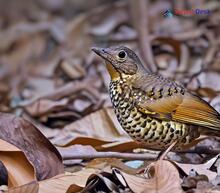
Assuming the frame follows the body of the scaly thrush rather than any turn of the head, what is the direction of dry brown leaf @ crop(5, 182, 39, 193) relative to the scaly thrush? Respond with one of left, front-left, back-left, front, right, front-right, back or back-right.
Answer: front-left

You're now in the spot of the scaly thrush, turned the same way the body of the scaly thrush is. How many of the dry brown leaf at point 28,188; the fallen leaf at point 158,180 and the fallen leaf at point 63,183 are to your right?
0

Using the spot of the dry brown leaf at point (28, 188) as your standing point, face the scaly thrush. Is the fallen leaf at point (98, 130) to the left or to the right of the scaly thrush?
left

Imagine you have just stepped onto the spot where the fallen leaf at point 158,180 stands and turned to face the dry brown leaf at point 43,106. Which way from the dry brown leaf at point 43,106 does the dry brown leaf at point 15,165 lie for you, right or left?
left

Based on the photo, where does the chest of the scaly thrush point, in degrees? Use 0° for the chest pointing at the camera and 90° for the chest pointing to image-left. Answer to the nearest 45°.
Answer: approximately 90°

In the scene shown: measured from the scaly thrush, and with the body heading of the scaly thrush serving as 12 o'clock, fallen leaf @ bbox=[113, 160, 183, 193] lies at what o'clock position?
The fallen leaf is roughly at 9 o'clock from the scaly thrush.

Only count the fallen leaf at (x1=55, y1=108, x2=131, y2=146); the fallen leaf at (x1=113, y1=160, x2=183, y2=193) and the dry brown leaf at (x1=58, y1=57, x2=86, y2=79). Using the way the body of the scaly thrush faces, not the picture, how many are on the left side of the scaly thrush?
1

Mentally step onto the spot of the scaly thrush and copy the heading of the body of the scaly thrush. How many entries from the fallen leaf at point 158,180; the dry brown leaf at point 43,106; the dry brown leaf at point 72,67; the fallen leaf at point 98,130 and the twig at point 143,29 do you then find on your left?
1

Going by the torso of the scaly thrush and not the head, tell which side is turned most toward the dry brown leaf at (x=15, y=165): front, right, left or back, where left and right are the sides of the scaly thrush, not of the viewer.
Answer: front

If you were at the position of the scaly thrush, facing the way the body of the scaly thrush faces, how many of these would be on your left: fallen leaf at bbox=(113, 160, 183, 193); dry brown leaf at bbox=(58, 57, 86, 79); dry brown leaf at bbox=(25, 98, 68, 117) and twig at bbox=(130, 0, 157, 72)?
1

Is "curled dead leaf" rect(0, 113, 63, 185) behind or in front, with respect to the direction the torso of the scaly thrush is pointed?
in front

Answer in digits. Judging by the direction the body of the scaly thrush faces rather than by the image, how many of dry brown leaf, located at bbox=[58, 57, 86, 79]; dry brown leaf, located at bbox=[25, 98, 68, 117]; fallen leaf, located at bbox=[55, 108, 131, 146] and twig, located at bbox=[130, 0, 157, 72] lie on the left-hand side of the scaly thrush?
0

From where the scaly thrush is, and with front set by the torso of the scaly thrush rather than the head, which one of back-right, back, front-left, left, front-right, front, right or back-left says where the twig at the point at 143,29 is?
right
